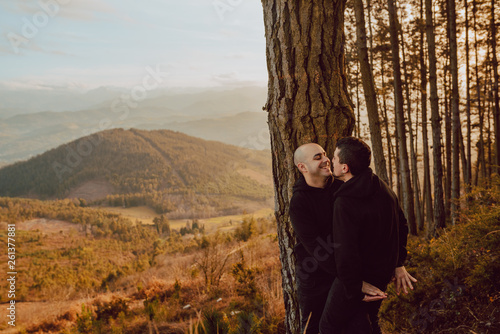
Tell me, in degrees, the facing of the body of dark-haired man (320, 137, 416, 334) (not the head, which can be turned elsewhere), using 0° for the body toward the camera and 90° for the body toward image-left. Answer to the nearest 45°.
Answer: approximately 135°

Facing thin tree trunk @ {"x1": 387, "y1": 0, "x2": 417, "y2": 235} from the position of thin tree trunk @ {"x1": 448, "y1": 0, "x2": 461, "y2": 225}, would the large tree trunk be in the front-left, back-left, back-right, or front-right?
front-left

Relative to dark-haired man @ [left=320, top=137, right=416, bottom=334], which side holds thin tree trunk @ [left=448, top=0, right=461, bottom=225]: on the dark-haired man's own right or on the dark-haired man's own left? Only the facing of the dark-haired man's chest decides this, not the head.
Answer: on the dark-haired man's own right

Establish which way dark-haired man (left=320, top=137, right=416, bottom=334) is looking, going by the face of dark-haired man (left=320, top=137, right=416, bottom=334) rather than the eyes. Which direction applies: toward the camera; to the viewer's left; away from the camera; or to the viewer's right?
to the viewer's left

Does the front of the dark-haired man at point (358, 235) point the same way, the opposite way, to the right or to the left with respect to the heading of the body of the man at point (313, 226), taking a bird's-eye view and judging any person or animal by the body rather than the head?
the opposite way

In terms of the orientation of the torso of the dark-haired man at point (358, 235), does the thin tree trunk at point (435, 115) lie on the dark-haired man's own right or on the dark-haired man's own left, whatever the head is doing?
on the dark-haired man's own right

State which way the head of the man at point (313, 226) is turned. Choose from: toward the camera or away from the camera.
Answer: toward the camera
